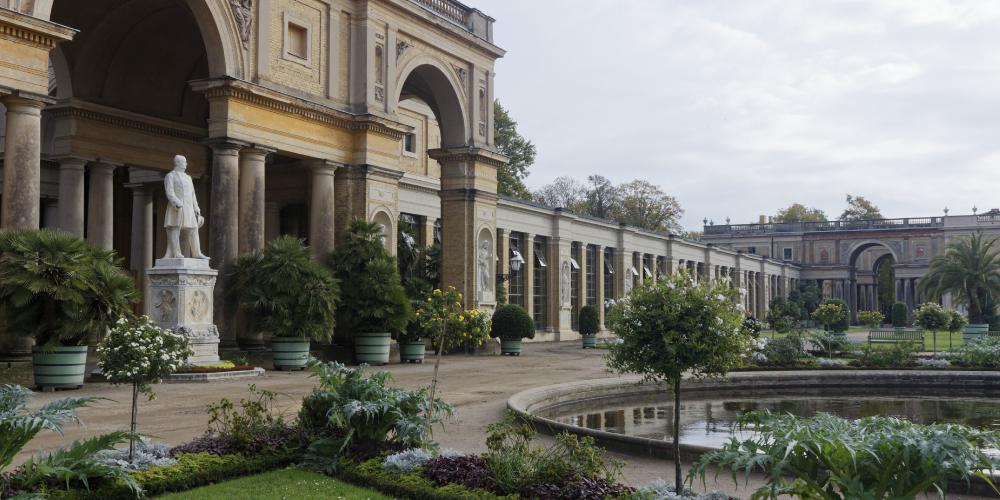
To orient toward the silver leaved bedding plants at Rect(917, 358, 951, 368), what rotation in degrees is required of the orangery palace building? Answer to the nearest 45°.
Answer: approximately 45° to its left

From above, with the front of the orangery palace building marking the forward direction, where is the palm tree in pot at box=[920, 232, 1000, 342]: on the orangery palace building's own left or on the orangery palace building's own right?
on the orangery palace building's own left

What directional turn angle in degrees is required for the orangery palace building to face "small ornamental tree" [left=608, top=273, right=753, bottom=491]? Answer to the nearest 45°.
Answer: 0° — it already faces it

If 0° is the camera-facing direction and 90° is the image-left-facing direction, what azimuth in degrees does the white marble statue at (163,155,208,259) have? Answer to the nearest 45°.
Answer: approximately 315°

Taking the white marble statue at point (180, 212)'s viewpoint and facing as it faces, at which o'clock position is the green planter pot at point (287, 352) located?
The green planter pot is roughly at 9 o'clock from the white marble statue.

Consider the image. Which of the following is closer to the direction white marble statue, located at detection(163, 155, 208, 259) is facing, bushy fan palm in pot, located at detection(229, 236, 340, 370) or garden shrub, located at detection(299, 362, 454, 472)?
the garden shrub

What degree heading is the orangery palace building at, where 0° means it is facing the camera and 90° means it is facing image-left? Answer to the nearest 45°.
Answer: approximately 315°
